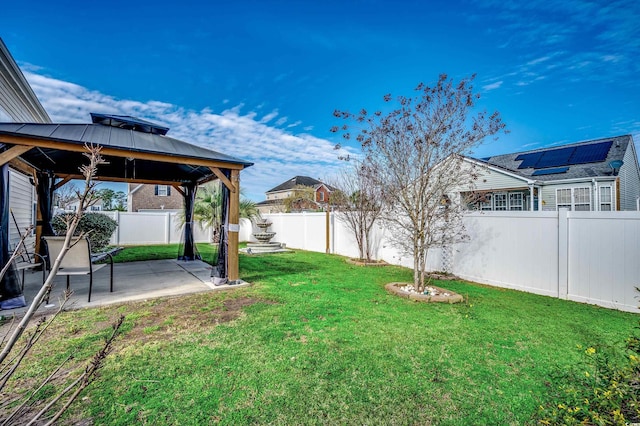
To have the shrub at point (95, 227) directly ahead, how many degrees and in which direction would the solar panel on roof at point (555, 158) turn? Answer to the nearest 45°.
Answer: approximately 45° to its right

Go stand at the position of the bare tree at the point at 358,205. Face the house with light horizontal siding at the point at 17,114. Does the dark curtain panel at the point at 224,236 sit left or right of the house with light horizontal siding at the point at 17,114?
left

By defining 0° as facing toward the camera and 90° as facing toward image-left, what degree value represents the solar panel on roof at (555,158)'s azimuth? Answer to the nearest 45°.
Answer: approximately 0°

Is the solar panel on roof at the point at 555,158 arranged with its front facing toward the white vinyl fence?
yes

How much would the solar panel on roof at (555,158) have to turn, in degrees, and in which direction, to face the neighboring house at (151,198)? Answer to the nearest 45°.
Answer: approximately 90° to its right

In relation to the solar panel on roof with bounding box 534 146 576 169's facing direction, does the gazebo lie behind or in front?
in front

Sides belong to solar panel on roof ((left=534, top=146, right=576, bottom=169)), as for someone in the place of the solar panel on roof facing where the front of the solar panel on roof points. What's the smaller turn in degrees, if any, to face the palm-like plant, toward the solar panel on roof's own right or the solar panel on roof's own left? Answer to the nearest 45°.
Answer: approximately 45° to the solar panel on roof's own right

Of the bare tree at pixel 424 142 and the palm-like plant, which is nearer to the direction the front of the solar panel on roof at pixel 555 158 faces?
the bare tree

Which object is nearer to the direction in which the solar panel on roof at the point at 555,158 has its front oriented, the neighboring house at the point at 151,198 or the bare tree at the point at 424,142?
the bare tree

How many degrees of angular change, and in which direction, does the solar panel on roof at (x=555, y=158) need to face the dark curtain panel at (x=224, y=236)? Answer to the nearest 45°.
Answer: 0° — it already faces it

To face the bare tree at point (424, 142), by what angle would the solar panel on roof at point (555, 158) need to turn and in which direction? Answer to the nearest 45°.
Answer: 0° — it already faces it
